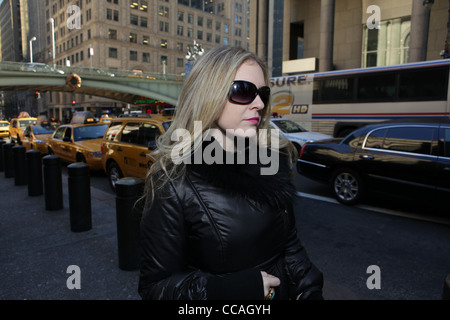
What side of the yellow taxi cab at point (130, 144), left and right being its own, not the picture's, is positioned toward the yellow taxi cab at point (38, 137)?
back

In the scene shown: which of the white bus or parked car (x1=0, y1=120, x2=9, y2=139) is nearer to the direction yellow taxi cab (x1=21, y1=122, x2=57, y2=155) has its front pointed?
the white bus

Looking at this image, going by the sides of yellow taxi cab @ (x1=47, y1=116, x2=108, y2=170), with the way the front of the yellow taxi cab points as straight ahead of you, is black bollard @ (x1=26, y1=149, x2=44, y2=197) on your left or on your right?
on your right

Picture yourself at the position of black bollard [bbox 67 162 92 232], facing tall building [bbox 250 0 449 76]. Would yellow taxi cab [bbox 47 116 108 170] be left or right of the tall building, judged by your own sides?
left

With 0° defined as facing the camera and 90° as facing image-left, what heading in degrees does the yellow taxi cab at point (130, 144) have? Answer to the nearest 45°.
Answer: approximately 315°

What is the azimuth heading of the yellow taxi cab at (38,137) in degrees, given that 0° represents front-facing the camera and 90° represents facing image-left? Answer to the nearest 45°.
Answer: approximately 315°
